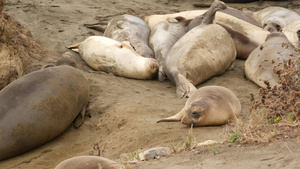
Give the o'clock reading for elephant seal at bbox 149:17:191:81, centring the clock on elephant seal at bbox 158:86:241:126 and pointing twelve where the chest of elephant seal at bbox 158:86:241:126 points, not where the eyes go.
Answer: elephant seal at bbox 149:17:191:81 is roughly at 4 o'clock from elephant seal at bbox 158:86:241:126.

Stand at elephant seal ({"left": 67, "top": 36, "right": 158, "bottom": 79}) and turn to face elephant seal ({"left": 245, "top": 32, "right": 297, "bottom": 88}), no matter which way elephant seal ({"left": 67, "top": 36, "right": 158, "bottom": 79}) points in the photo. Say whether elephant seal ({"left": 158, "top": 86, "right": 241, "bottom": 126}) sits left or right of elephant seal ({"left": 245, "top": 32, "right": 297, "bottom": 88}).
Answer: right

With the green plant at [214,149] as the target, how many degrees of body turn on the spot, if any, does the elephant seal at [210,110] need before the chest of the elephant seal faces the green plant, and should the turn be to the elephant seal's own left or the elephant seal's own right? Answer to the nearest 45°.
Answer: approximately 45° to the elephant seal's own left

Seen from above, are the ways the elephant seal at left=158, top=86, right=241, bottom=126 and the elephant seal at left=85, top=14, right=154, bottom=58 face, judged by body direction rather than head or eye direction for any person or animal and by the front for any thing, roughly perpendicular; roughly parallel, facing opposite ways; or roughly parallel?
roughly perpendicular

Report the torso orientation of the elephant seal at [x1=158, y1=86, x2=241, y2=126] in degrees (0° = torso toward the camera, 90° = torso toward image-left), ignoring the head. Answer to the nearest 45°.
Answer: approximately 45°
